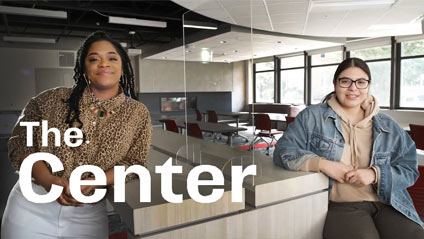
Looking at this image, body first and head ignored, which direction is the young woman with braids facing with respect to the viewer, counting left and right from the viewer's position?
facing the viewer

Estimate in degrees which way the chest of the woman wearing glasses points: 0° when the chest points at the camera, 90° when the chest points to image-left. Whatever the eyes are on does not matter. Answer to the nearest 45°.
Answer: approximately 0°

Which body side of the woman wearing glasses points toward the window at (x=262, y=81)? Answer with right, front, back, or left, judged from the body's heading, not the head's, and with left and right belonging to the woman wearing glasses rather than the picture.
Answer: back

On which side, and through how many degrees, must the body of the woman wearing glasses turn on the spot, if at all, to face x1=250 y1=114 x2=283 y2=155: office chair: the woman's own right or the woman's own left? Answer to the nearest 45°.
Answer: approximately 180°

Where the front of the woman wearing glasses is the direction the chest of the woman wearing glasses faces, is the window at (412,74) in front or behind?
behind

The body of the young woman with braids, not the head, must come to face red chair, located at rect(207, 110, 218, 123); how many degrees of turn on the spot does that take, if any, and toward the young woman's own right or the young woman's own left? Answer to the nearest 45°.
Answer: approximately 135° to the young woman's own left

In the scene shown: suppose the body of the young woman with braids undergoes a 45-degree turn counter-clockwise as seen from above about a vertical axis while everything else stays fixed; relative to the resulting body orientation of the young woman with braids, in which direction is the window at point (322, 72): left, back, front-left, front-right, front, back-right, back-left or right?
left

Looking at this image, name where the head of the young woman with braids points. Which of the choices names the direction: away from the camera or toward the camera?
toward the camera

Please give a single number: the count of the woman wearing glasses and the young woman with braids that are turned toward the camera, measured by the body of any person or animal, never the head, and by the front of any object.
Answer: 2

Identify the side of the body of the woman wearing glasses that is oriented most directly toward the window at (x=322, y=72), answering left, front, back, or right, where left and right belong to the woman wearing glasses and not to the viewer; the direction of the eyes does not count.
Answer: back

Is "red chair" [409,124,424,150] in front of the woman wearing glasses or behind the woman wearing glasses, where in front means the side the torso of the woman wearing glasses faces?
behind

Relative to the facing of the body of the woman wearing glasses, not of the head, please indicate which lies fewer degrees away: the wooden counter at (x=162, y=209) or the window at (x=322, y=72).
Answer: the wooden counter
